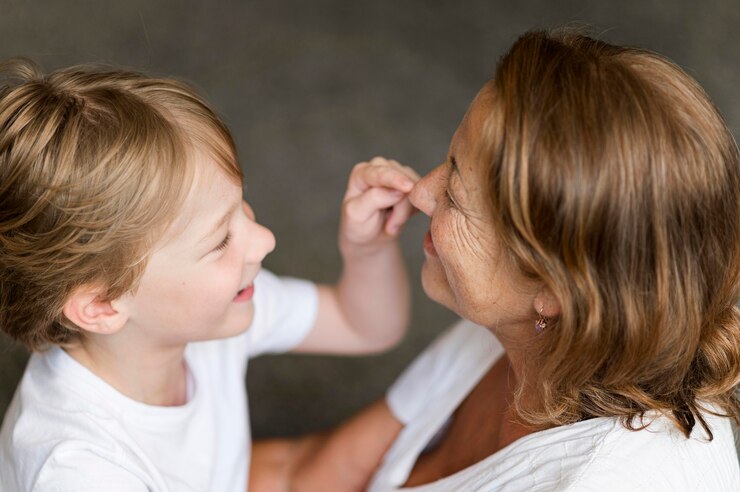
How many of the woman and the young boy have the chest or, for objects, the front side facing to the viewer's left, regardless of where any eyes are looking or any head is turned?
1

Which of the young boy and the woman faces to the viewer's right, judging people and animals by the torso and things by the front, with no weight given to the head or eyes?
the young boy

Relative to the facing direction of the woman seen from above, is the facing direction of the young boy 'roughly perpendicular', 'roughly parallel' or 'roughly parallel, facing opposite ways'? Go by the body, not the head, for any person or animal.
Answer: roughly parallel, facing opposite ways

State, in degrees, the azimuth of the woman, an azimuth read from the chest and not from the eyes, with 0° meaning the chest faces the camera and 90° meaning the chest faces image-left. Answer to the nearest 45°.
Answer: approximately 90°

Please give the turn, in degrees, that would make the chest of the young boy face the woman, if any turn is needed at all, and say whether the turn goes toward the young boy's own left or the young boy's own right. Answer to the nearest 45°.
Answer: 0° — they already face them

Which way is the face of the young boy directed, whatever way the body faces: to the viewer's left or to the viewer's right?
to the viewer's right

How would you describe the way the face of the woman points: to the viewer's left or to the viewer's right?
to the viewer's left

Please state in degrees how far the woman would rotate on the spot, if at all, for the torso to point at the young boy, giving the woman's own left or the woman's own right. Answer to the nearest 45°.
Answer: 0° — they already face them

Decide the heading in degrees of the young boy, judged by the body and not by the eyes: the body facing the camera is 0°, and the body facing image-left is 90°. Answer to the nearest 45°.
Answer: approximately 270°
